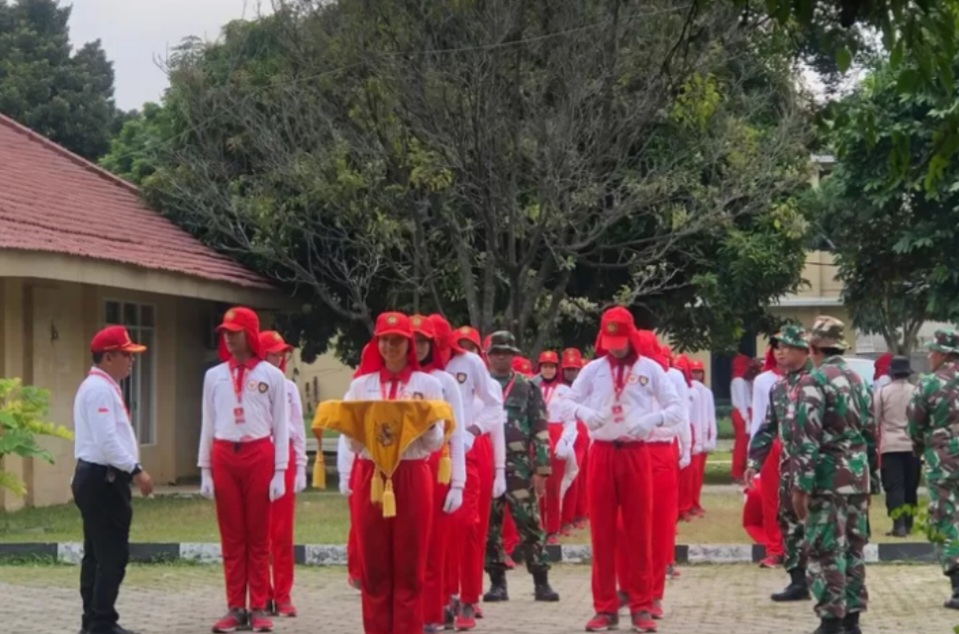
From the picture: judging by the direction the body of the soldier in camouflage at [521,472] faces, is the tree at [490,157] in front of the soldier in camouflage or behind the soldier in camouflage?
behind

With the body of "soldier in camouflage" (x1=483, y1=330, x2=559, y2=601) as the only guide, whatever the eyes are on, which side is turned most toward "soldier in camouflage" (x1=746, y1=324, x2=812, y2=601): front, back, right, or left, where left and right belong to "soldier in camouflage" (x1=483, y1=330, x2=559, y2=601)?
left

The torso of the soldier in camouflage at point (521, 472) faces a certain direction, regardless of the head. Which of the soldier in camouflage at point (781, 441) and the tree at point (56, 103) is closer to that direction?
the soldier in camouflage

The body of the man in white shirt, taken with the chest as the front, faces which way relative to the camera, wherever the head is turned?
to the viewer's right

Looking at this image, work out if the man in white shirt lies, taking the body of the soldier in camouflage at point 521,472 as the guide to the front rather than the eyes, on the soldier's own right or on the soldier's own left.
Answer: on the soldier's own right

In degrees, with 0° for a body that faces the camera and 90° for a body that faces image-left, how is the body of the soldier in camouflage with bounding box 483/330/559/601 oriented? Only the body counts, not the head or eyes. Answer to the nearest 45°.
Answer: approximately 0°

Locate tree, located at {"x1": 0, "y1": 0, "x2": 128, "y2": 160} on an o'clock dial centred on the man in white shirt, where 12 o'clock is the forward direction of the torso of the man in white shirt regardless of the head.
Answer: The tree is roughly at 9 o'clock from the man in white shirt.

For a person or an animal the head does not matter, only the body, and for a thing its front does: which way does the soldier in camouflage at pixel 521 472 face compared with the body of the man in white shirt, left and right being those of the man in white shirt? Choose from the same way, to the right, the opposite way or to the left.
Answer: to the right

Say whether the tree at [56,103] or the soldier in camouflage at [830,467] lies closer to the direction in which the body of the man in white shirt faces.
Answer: the soldier in camouflage

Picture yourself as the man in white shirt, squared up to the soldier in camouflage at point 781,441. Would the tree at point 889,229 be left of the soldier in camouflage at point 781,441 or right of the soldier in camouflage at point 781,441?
left
